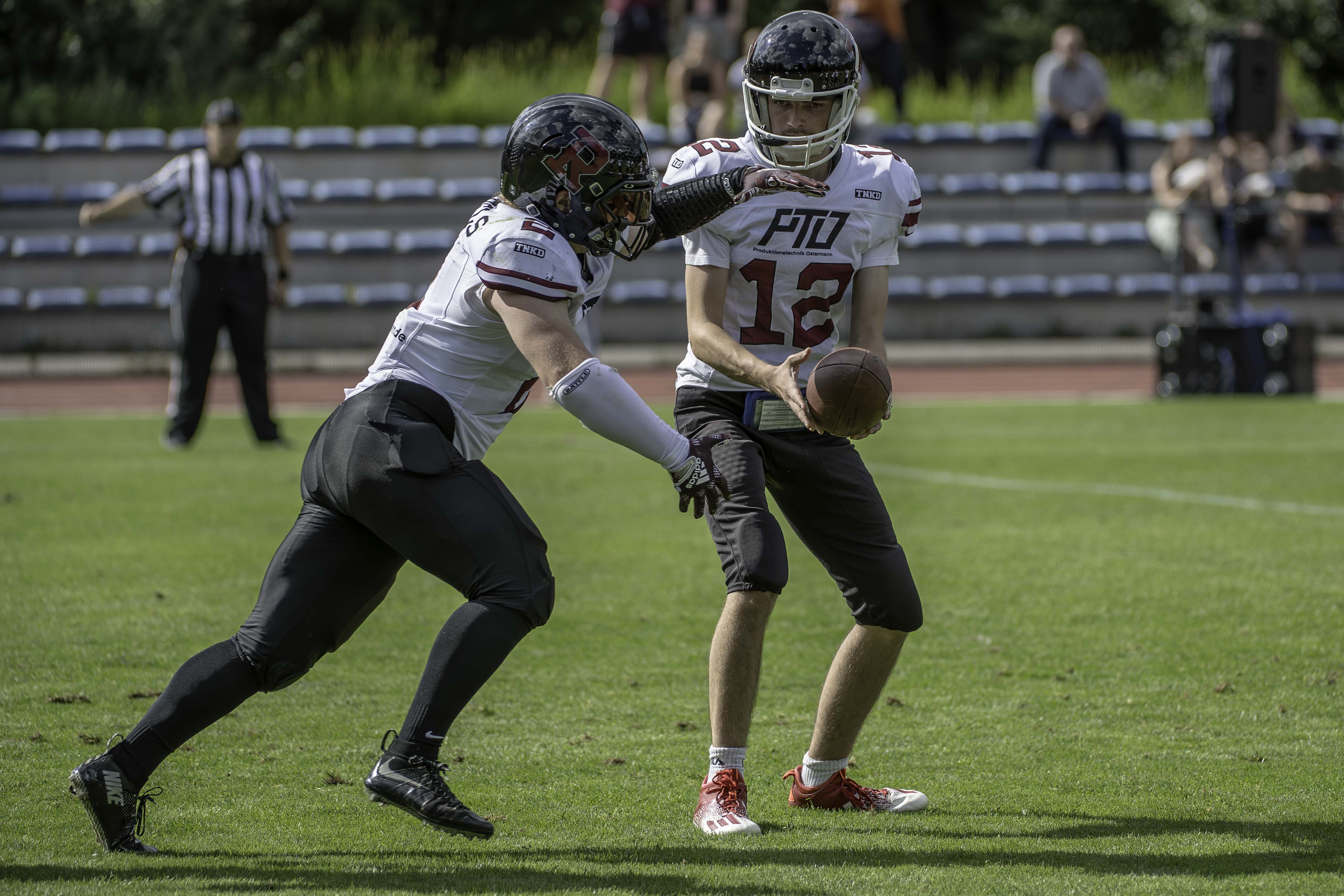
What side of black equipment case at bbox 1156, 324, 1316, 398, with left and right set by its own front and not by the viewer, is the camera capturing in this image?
front

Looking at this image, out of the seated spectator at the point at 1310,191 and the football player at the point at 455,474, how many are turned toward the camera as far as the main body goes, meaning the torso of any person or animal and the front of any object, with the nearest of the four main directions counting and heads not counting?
1

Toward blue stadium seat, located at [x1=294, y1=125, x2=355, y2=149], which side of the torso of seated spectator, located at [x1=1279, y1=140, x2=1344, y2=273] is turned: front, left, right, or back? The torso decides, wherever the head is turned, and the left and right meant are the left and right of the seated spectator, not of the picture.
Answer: right

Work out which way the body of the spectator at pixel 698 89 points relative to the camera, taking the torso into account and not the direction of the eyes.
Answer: toward the camera

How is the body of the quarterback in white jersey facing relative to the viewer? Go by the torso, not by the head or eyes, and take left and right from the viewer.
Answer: facing the viewer

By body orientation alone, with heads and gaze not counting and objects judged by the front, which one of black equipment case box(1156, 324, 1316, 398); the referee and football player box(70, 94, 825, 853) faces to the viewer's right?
the football player

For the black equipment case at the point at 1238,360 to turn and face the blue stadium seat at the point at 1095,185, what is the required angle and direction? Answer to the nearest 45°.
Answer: approximately 180°

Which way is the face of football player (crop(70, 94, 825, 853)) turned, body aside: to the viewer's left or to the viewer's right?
to the viewer's right

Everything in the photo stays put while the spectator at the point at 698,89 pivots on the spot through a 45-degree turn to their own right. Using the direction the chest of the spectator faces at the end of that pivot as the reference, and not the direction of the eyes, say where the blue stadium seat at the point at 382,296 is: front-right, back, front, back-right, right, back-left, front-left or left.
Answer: front-right

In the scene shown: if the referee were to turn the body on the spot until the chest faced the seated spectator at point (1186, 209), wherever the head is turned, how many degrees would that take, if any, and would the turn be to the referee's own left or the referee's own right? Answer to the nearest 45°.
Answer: approximately 135° to the referee's own left

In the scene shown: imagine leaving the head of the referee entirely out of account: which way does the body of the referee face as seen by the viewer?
toward the camera

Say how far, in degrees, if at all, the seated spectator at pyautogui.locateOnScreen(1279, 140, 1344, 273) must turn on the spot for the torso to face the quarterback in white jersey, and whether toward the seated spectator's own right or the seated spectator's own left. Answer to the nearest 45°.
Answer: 0° — they already face them
